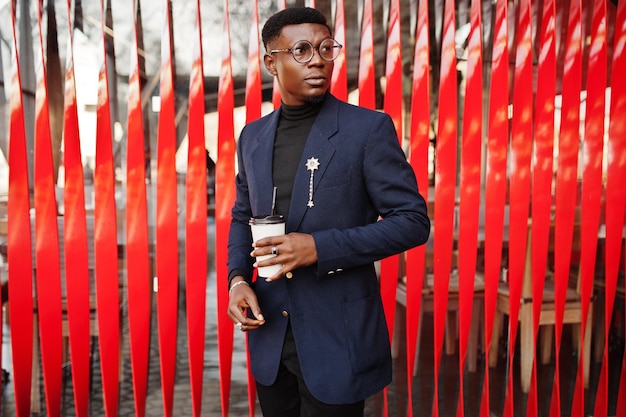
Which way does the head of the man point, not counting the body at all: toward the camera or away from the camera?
toward the camera

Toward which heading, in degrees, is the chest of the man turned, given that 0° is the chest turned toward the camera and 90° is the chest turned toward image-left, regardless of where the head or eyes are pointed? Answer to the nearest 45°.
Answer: approximately 45°
